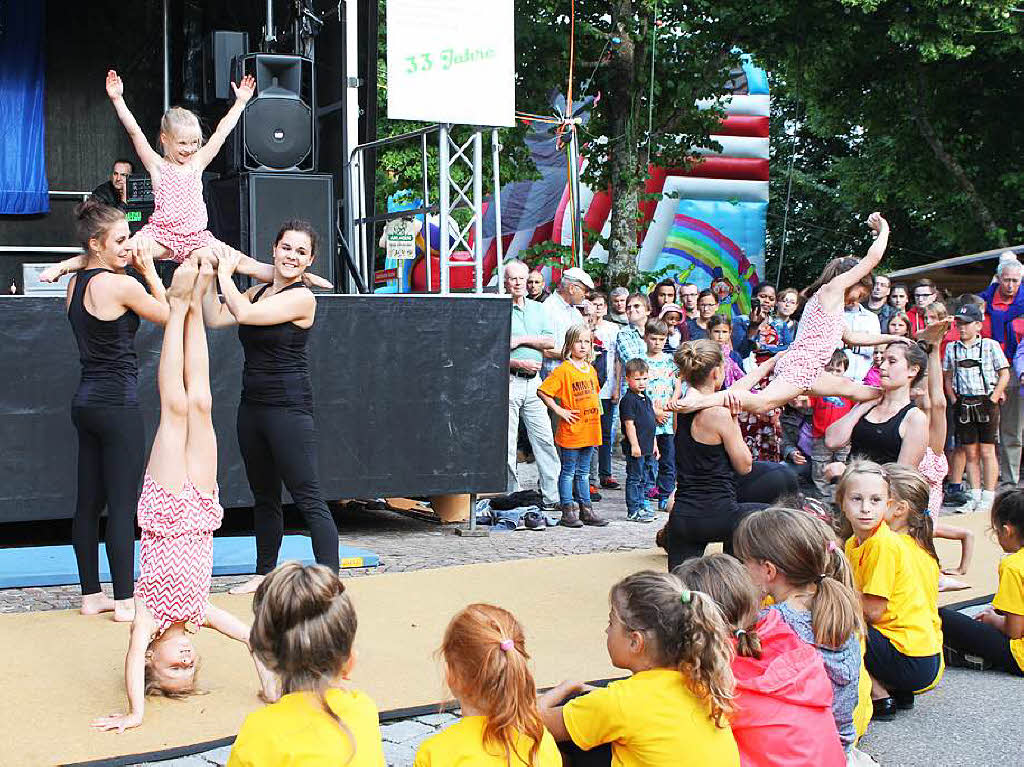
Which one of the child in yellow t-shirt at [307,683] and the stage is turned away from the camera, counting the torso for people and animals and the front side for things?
the child in yellow t-shirt

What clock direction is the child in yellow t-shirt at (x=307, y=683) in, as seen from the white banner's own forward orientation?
The child in yellow t-shirt is roughly at 12 o'clock from the white banner.

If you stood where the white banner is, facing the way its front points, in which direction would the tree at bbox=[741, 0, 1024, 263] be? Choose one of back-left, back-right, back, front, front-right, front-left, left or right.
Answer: back-left

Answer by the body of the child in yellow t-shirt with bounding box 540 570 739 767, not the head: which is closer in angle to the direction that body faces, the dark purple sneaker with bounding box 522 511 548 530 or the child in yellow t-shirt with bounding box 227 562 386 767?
the dark purple sneaker

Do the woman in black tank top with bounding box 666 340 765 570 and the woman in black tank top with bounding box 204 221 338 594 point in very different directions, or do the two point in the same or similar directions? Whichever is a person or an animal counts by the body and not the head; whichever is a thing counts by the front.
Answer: very different directions

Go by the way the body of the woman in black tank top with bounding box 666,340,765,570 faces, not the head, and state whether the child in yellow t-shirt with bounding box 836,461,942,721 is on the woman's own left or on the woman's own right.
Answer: on the woman's own right

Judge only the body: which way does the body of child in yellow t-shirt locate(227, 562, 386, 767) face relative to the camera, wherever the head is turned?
away from the camera

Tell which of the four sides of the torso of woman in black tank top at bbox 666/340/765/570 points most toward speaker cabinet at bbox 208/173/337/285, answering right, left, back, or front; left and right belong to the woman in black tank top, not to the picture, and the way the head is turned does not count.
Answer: left

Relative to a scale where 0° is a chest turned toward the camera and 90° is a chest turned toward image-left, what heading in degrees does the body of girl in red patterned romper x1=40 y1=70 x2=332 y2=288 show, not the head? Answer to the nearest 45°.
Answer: approximately 0°

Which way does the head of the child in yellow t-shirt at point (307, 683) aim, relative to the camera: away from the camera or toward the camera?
away from the camera
